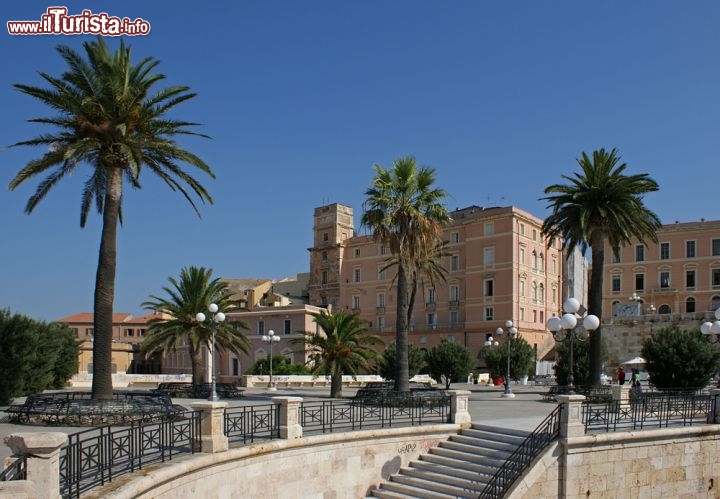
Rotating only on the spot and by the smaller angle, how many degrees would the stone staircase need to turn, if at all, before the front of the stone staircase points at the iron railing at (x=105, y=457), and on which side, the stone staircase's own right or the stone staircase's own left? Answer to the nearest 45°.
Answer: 0° — it already faces it

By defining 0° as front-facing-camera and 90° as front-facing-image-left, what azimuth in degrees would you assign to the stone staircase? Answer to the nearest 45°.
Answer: approximately 45°

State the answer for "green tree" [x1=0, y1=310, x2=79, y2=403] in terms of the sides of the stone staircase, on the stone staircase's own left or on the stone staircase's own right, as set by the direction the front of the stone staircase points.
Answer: on the stone staircase's own right

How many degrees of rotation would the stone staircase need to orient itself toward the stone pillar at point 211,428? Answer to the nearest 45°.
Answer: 0° — it already faces it
